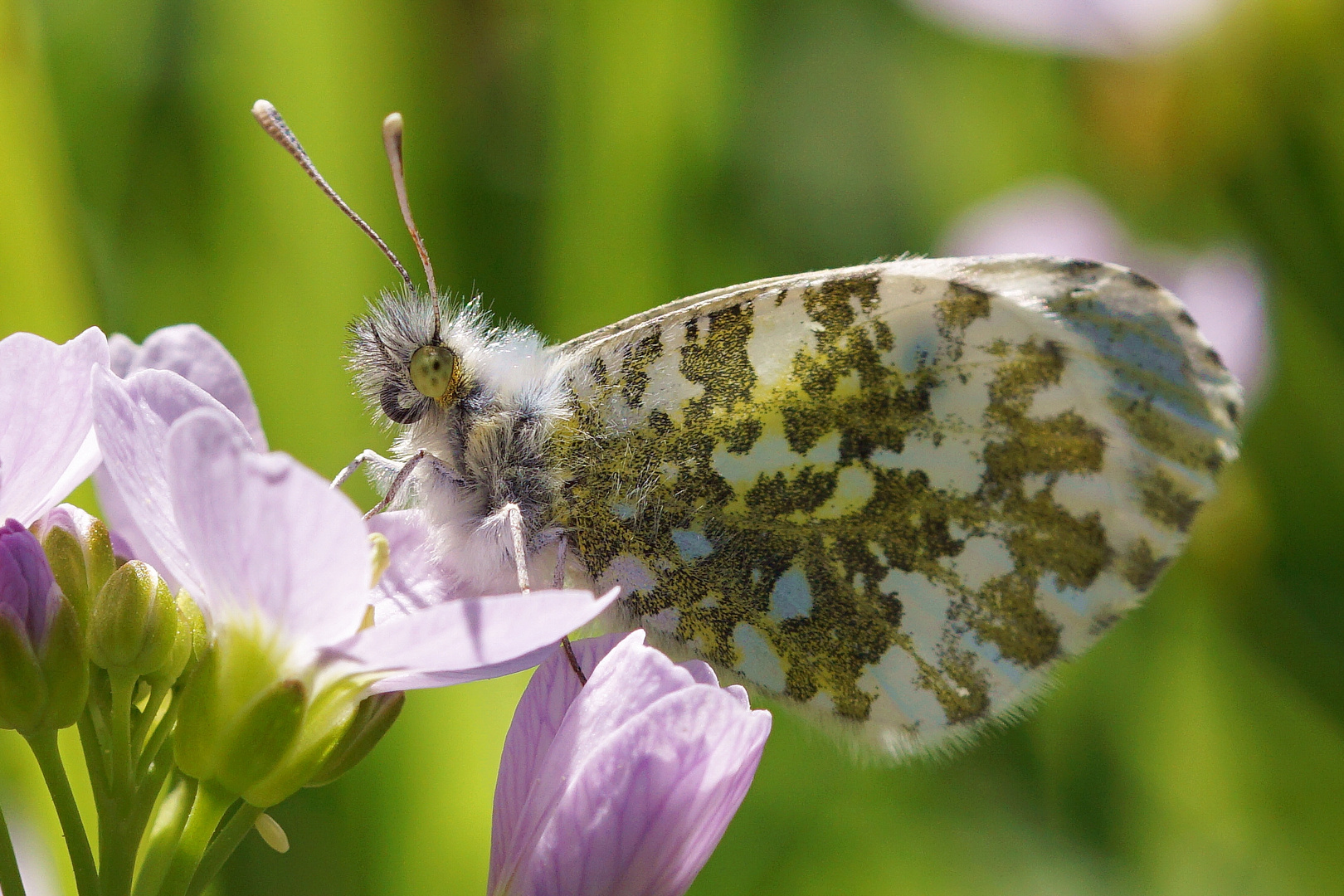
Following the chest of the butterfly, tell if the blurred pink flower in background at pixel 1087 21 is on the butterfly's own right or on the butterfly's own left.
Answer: on the butterfly's own right

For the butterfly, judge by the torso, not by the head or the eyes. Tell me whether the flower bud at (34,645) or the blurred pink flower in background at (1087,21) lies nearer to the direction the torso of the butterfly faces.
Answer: the flower bud

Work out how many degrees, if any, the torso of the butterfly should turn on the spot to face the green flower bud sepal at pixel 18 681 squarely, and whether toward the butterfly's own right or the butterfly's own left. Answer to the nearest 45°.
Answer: approximately 45° to the butterfly's own left

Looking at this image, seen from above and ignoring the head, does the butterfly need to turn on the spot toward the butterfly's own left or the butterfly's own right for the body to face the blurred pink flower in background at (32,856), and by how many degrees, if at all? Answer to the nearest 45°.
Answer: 0° — it already faces it

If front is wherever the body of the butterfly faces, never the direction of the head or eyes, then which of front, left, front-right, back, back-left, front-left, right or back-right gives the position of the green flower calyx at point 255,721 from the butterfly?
front-left

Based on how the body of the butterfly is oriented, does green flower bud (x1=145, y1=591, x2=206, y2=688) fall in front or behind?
in front

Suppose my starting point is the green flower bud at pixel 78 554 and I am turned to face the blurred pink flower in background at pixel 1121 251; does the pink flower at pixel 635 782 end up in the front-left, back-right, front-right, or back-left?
front-right

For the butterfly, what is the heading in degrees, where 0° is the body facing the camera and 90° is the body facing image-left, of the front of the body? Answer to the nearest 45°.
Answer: approximately 90°
